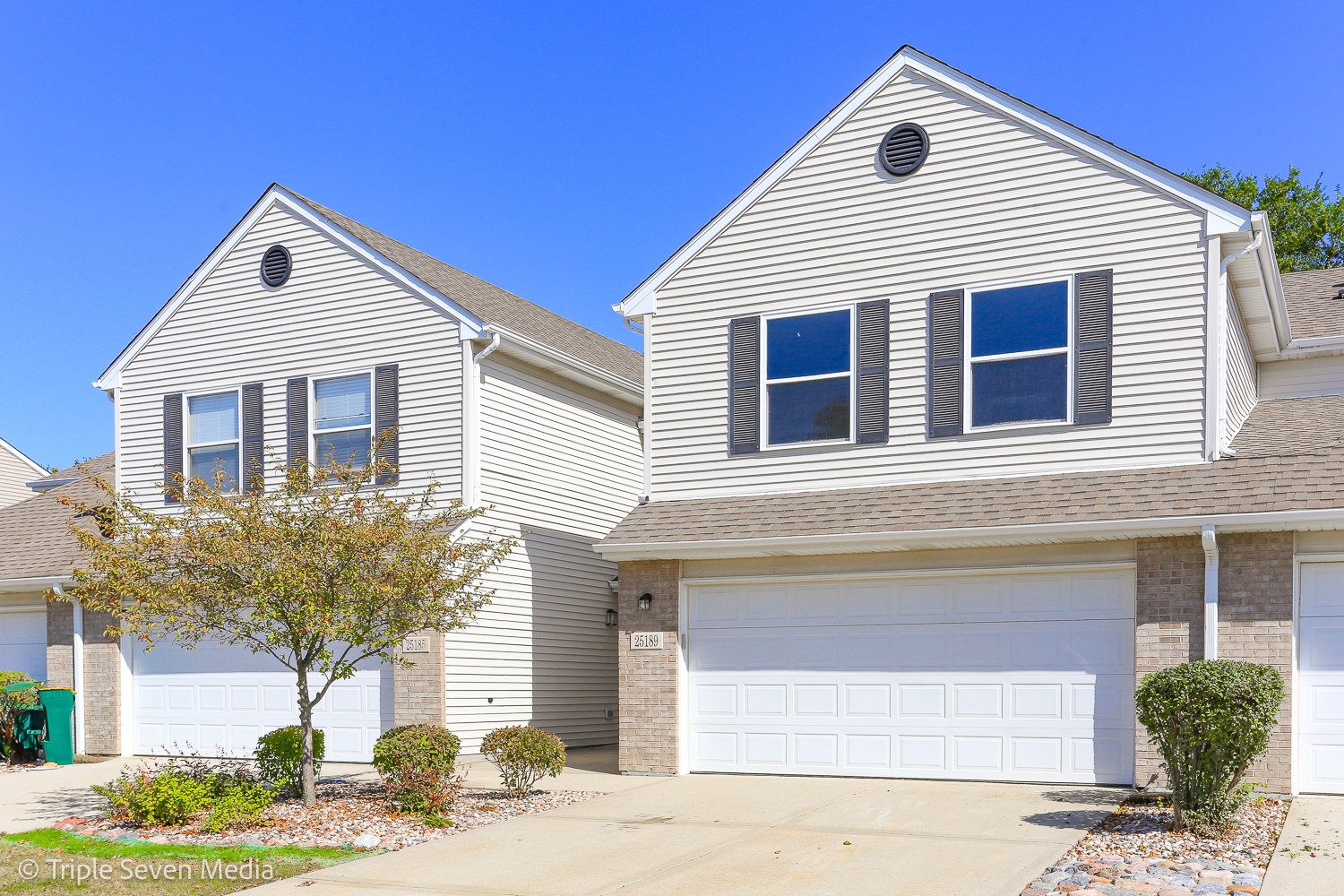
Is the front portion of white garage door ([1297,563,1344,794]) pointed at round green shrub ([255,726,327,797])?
no

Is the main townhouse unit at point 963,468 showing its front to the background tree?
no

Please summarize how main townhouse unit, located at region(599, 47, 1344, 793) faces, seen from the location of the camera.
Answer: facing the viewer

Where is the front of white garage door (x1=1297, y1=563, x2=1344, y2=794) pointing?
toward the camera

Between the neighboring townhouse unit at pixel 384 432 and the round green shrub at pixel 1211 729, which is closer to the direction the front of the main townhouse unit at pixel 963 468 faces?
the round green shrub

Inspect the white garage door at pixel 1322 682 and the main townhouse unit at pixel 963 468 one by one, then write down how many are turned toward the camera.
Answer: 2

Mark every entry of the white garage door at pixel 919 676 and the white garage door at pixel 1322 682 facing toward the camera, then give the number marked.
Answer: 2

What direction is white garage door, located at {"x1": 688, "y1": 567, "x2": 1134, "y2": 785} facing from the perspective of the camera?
toward the camera

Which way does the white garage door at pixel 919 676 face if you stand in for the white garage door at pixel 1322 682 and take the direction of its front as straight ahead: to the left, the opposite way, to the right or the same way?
the same way

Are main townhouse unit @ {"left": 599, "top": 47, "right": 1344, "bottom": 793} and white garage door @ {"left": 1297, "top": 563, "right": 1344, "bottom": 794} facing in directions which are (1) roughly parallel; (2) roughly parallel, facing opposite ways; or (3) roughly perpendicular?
roughly parallel

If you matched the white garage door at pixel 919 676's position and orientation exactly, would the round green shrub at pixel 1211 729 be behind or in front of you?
in front
